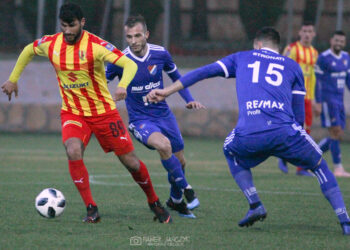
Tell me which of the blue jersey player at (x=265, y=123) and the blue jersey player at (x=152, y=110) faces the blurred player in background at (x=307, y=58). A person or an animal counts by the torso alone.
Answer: the blue jersey player at (x=265, y=123)

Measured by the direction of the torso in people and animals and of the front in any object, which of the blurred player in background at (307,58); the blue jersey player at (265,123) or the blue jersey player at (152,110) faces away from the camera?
the blue jersey player at (265,123)

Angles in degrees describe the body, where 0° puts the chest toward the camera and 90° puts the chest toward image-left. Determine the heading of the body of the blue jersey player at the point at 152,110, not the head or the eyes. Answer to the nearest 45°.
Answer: approximately 0°

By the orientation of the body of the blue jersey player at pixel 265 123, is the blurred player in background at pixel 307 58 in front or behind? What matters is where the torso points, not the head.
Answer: in front

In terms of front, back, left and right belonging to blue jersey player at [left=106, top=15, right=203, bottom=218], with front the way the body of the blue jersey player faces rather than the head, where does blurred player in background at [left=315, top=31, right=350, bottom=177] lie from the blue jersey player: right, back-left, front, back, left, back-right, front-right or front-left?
back-left

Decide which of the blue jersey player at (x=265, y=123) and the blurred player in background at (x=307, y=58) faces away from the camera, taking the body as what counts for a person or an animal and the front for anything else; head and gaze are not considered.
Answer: the blue jersey player

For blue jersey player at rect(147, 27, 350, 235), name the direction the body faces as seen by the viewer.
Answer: away from the camera

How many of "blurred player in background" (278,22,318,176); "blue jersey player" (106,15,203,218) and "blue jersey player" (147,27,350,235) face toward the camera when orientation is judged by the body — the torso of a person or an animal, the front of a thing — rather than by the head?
2

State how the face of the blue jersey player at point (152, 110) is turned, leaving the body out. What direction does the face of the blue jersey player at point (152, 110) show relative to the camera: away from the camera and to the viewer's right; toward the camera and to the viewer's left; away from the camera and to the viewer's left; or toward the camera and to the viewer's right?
toward the camera and to the viewer's left

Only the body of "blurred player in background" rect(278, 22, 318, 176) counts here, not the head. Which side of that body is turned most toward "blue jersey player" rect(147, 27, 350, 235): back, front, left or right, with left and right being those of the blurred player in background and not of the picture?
front

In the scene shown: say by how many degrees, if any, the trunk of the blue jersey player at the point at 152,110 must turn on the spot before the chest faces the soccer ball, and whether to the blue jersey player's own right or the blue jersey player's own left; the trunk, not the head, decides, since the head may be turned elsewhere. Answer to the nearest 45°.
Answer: approximately 45° to the blue jersey player's own right

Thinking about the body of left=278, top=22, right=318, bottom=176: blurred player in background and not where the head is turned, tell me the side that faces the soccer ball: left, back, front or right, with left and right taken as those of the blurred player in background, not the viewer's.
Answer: front

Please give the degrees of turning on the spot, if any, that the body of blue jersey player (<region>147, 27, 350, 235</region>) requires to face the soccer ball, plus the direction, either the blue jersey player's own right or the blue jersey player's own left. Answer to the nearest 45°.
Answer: approximately 90° to the blue jersey player's own left
